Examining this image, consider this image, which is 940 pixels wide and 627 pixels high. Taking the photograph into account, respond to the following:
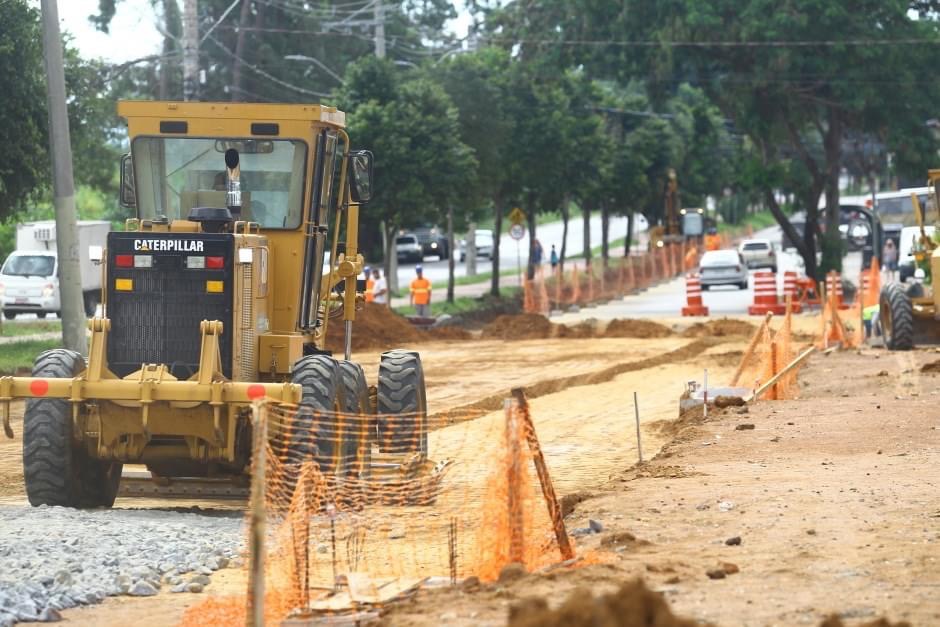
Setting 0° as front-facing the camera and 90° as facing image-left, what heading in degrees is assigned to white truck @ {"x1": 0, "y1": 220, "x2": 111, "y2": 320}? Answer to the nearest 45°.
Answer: approximately 45°

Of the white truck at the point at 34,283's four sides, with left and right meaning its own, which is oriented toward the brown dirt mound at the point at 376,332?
left

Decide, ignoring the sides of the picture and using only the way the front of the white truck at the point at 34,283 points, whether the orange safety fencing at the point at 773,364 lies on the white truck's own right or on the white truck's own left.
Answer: on the white truck's own left

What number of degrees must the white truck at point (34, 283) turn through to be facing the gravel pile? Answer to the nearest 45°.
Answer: approximately 45° to its left

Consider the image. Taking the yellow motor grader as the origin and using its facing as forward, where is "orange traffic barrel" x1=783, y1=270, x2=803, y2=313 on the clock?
The orange traffic barrel is roughly at 1 o'clock from the yellow motor grader.

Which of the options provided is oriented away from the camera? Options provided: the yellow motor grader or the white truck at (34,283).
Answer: the yellow motor grader

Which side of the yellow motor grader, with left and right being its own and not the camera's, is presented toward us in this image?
back

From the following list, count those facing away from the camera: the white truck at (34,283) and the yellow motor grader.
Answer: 1

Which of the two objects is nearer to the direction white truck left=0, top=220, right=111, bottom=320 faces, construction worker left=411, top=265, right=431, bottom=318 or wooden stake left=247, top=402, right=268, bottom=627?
the wooden stake

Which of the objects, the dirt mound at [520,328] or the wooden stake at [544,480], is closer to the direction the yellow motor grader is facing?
the dirt mound
